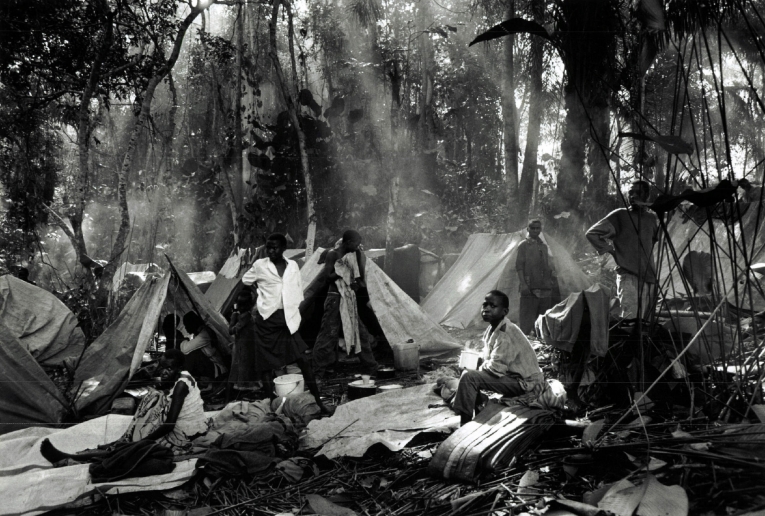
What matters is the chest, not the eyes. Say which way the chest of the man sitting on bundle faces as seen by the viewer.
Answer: to the viewer's left

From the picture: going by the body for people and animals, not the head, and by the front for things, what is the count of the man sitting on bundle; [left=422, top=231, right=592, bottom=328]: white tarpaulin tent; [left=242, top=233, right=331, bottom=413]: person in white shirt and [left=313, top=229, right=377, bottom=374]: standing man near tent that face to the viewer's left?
1

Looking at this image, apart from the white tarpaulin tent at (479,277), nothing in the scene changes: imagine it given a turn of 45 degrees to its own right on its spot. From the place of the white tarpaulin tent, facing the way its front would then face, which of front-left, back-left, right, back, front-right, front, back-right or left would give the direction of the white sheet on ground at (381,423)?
front

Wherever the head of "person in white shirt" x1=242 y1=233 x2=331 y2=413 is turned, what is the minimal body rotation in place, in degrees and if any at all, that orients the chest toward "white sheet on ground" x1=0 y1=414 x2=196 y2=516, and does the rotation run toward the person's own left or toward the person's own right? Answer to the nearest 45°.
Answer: approximately 45° to the person's own right

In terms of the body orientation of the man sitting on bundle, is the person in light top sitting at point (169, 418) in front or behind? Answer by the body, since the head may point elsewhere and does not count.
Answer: in front

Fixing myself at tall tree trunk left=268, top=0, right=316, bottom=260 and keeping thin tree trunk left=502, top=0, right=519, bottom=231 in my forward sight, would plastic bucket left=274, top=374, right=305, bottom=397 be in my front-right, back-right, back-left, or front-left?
back-right

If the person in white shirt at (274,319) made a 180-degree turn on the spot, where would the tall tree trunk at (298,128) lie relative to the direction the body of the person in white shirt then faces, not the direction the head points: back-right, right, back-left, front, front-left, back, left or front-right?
front

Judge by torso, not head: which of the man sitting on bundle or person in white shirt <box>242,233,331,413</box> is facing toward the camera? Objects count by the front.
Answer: the person in white shirt

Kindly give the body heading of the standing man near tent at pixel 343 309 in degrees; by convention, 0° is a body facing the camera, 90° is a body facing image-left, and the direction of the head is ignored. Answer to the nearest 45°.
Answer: approximately 315°

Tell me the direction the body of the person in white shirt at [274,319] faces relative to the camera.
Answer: toward the camera

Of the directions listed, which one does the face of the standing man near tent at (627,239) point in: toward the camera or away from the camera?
toward the camera
